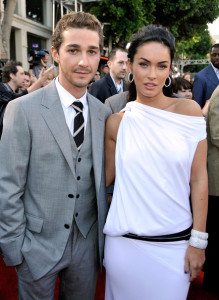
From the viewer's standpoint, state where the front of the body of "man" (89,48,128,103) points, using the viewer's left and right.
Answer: facing the viewer and to the right of the viewer

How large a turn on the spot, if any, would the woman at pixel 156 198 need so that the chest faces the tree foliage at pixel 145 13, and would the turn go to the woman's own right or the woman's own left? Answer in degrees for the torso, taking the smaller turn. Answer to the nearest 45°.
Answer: approximately 180°

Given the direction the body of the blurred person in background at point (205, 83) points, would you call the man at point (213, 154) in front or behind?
in front

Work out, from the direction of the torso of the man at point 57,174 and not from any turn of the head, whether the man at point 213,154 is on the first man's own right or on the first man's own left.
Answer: on the first man's own left

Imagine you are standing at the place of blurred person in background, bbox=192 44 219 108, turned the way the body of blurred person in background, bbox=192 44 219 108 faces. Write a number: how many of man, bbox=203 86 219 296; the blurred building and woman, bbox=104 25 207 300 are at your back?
1

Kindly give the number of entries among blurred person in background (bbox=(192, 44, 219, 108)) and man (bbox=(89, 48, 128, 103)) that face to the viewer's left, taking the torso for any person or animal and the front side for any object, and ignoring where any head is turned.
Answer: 0

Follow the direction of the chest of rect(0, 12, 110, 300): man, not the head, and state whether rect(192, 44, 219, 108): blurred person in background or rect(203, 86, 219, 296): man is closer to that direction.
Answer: the man

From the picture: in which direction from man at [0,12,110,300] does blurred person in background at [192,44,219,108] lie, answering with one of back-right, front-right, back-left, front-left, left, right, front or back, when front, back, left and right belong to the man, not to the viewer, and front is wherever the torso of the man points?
left

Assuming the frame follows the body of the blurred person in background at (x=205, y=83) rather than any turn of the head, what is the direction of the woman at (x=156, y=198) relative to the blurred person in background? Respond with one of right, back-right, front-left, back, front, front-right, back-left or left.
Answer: front-right

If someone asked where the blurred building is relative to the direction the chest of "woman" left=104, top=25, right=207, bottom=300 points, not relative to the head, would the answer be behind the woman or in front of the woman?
behind

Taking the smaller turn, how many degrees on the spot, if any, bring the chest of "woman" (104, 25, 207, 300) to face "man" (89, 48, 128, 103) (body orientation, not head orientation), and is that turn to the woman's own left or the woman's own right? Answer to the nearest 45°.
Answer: approximately 180°

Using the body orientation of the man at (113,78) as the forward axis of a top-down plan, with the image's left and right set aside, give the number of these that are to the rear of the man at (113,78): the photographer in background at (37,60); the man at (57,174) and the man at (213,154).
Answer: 1
